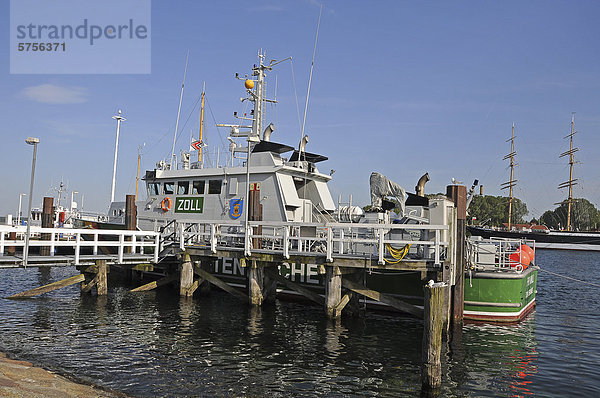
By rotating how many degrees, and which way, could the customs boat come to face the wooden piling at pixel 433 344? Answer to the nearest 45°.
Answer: approximately 135° to its left

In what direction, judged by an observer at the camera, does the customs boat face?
facing away from the viewer and to the left of the viewer

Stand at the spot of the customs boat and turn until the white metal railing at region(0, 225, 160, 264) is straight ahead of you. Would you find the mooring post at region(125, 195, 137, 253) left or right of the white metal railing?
right

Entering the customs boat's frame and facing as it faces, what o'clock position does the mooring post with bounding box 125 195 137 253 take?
The mooring post is roughly at 11 o'clock from the customs boat.

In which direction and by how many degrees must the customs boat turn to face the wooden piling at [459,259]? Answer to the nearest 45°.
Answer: approximately 180°
